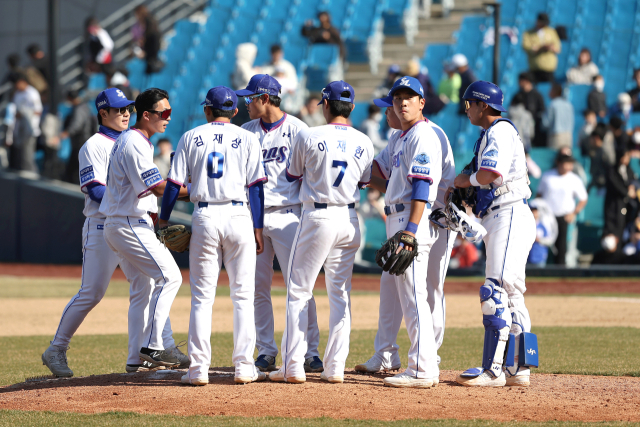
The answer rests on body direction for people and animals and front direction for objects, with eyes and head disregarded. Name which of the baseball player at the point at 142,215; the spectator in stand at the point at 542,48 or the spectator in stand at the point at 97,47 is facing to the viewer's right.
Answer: the baseball player

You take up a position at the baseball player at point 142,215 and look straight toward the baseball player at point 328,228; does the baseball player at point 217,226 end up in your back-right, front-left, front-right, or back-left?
front-right

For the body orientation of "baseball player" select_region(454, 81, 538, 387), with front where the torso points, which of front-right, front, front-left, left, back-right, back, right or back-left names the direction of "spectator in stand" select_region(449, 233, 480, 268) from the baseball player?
right

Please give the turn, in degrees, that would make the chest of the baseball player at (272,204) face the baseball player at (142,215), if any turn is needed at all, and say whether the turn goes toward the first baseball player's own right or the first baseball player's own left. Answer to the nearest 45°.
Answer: approximately 45° to the first baseball player's own right

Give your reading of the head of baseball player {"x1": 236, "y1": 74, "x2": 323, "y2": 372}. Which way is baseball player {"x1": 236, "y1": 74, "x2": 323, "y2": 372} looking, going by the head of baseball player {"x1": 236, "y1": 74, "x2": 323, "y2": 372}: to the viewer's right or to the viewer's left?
to the viewer's left

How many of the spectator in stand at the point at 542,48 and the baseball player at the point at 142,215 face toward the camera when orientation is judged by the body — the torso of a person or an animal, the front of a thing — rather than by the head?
1

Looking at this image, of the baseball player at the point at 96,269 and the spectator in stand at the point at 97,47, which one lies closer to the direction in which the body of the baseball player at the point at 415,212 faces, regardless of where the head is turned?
the baseball player

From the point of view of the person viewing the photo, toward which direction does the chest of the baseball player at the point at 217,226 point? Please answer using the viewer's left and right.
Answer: facing away from the viewer

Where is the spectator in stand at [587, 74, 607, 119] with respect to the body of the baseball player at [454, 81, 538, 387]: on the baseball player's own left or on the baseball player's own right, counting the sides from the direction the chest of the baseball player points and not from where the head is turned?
on the baseball player's own right

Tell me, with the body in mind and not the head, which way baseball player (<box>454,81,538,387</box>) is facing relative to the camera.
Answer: to the viewer's left

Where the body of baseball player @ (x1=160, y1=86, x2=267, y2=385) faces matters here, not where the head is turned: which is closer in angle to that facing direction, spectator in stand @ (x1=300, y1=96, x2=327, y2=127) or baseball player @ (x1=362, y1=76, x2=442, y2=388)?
the spectator in stand

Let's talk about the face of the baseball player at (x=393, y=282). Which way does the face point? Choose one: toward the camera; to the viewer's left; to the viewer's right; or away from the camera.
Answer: to the viewer's left

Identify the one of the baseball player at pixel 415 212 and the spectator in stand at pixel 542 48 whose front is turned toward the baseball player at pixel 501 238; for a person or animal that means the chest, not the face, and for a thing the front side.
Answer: the spectator in stand

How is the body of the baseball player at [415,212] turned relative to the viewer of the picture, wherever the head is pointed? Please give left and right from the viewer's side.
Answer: facing the viewer and to the left of the viewer

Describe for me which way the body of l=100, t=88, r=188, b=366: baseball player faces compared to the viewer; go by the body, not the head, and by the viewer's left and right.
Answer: facing to the right of the viewer

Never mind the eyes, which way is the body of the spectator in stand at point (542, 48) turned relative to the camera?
toward the camera

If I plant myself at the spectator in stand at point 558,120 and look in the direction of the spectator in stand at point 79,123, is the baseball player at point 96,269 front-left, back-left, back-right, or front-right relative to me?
front-left

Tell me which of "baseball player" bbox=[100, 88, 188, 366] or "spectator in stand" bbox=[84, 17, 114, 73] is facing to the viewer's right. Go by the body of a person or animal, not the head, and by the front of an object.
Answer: the baseball player

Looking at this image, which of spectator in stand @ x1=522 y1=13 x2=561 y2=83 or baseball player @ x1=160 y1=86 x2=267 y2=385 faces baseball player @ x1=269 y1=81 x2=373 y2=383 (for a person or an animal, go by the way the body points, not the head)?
the spectator in stand

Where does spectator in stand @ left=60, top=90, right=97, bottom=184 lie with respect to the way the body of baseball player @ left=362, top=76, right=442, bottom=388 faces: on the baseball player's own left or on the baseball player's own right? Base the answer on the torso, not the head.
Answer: on the baseball player's own right
